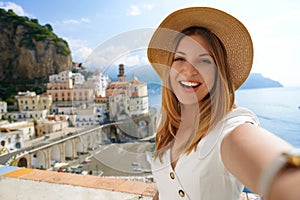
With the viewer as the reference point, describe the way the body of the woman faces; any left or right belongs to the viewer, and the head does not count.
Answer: facing the viewer and to the left of the viewer

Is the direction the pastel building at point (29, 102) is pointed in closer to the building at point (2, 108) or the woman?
the woman

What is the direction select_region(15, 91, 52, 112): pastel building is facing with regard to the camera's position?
facing the viewer

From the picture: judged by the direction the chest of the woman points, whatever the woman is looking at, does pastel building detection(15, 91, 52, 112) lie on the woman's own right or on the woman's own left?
on the woman's own right

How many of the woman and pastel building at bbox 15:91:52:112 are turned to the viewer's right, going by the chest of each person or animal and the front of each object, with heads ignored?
0

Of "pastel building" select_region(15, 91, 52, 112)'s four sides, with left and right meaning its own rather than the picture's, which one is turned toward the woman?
front

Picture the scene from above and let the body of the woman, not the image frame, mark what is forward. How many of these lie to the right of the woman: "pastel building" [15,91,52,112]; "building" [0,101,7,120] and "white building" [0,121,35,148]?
3
